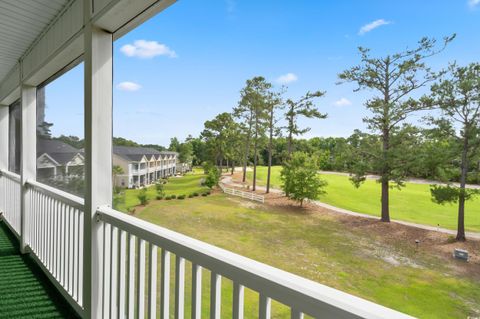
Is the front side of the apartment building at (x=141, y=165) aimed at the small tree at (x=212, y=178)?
yes

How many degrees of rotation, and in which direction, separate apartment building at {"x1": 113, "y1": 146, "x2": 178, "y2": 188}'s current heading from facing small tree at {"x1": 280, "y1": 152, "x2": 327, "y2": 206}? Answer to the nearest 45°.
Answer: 0° — it already faces it

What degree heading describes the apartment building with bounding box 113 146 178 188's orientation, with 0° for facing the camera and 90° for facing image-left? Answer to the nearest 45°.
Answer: approximately 315°

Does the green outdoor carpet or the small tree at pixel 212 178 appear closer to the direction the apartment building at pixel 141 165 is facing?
the small tree

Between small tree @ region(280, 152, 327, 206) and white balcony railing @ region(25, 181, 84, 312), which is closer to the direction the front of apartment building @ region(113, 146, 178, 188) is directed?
the small tree
